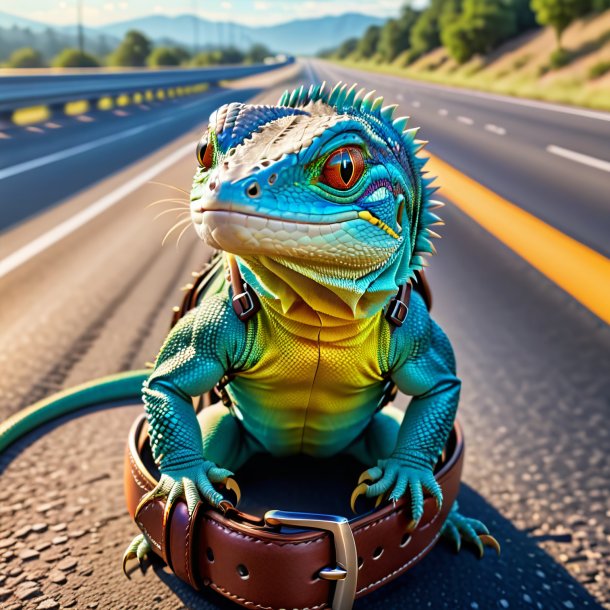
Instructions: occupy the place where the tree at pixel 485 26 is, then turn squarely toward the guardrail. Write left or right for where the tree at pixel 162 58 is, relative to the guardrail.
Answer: right

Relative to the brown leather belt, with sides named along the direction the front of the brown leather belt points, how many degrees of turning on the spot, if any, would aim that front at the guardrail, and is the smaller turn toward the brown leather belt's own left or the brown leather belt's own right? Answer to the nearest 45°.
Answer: approximately 135° to the brown leather belt's own right

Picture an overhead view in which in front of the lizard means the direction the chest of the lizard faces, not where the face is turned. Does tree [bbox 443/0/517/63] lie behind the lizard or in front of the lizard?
behind

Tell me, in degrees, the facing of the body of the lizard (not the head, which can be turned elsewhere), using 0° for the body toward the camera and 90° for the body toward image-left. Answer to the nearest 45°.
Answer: approximately 0°

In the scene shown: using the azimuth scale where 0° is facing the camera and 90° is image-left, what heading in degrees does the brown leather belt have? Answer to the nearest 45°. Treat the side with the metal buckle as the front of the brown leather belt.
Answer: approximately 0°

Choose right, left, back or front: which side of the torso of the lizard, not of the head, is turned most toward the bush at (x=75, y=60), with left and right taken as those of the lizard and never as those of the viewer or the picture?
back

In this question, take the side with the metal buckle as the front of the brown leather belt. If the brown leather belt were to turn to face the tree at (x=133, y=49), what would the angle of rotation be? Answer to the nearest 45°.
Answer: approximately 180°

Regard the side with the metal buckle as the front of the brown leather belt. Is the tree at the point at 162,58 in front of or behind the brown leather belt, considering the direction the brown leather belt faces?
behind

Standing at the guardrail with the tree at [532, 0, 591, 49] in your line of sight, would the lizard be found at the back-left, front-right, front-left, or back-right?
back-right
